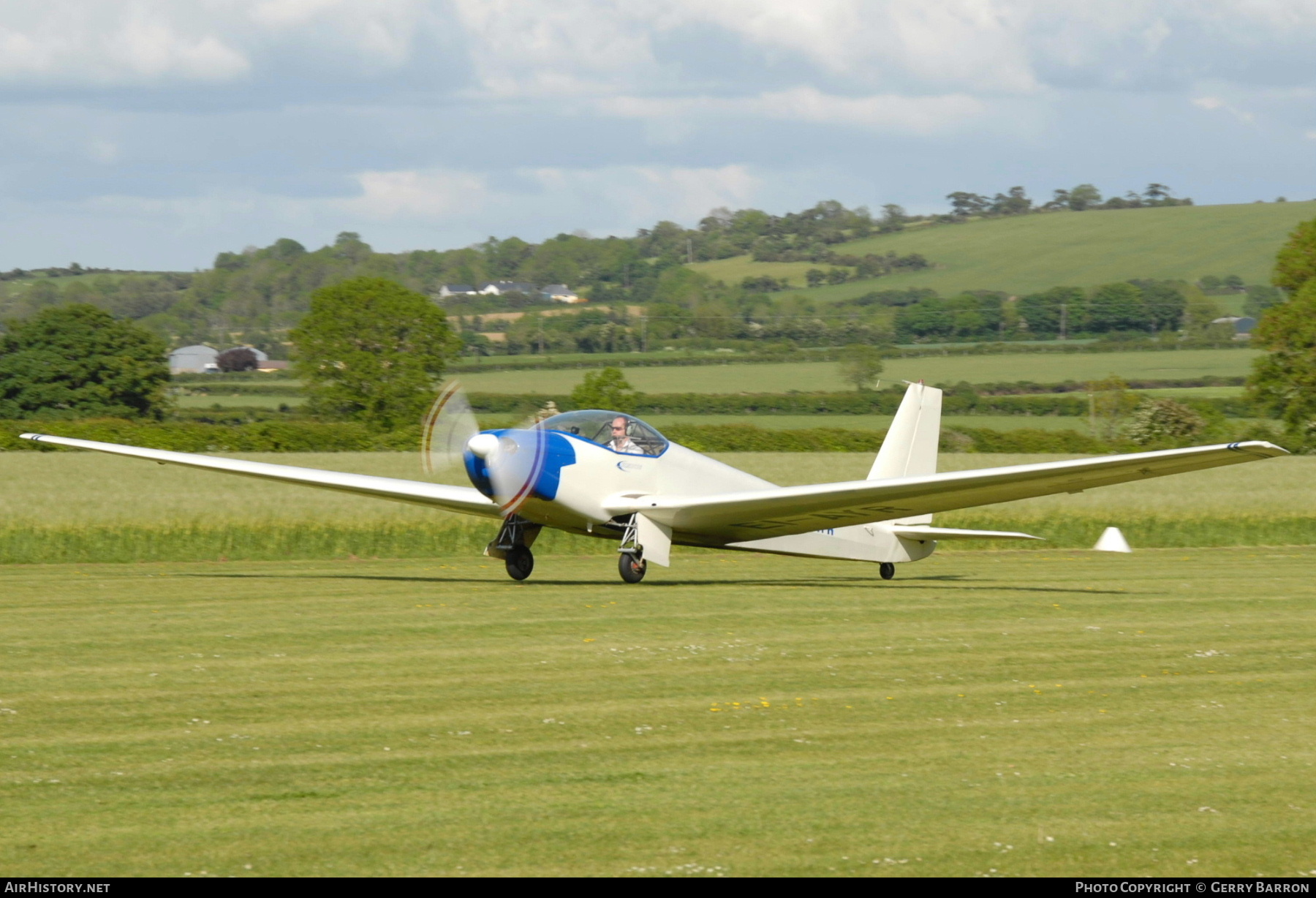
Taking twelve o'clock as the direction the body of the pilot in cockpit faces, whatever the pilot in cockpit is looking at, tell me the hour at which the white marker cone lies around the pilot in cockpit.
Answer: The white marker cone is roughly at 6 o'clock from the pilot in cockpit.

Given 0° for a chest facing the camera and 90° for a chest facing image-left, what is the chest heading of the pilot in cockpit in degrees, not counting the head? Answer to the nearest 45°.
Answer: approximately 45°

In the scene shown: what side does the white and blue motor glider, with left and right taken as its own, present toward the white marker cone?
back

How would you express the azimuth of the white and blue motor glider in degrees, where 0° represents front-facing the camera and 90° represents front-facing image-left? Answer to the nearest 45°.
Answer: approximately 45°
